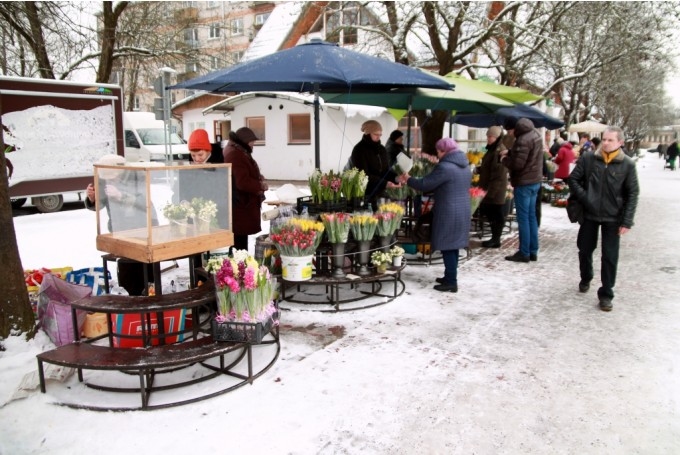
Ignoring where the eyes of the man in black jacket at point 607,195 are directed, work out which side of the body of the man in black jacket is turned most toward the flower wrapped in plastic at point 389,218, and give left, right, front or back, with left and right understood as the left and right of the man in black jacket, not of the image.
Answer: right

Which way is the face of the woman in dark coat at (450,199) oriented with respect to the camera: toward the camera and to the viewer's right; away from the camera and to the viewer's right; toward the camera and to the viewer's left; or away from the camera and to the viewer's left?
away from the camera and to the viewer's left

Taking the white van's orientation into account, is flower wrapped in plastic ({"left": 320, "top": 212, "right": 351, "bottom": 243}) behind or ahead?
ahead

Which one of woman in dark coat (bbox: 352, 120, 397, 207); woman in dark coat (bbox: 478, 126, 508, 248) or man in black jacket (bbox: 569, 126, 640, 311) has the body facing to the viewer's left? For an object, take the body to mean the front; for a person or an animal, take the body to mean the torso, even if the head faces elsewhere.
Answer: woman in dark coat (bbox: 478, 126, 508, 248)

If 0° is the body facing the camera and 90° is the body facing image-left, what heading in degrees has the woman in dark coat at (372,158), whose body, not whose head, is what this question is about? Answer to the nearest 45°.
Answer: approximately 315°

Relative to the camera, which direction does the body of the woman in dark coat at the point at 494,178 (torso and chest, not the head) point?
to the viewer's left

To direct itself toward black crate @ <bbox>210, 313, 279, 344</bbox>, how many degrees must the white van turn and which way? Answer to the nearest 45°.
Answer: approximately 45° to its right

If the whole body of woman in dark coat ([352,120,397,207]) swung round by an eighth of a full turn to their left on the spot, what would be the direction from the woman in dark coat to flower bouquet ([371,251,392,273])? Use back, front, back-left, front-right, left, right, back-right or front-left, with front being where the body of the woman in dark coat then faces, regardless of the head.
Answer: right

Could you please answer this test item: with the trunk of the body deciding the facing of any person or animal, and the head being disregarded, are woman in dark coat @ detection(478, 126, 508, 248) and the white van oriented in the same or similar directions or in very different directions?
very different directions

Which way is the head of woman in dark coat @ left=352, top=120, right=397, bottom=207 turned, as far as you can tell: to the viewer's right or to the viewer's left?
to the viewer's right

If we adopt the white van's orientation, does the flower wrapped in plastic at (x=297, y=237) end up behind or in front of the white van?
in front

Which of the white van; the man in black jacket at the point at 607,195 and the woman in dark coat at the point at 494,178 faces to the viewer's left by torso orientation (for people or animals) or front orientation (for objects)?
the woman in dark coat
